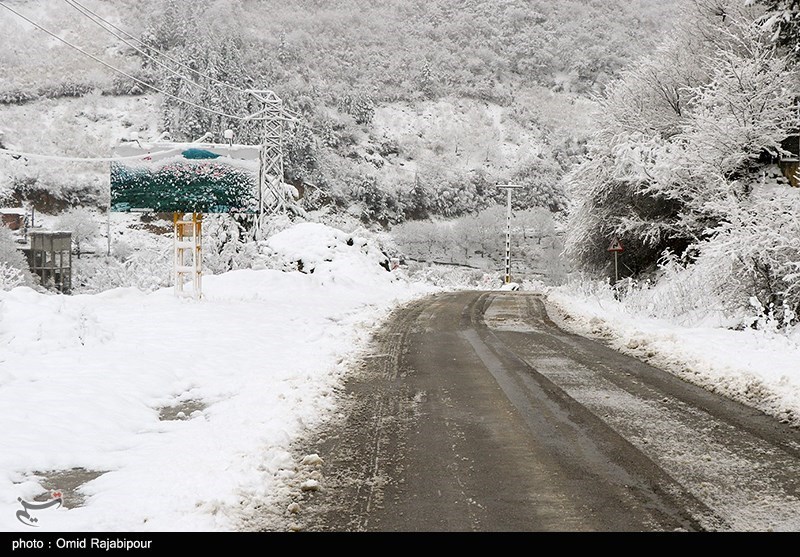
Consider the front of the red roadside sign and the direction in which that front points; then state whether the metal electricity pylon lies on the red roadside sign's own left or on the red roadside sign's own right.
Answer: on the red roadside sign's own right

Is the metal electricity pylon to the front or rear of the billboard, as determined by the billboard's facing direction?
to the rear

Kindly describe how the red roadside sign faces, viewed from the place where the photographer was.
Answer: facing the viewer

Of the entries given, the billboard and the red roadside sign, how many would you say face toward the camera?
2

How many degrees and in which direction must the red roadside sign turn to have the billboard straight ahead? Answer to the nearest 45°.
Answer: approximately 45° to its right

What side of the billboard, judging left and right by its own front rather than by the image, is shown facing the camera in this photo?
front

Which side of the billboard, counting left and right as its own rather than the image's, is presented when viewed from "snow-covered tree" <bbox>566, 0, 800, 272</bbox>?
left
